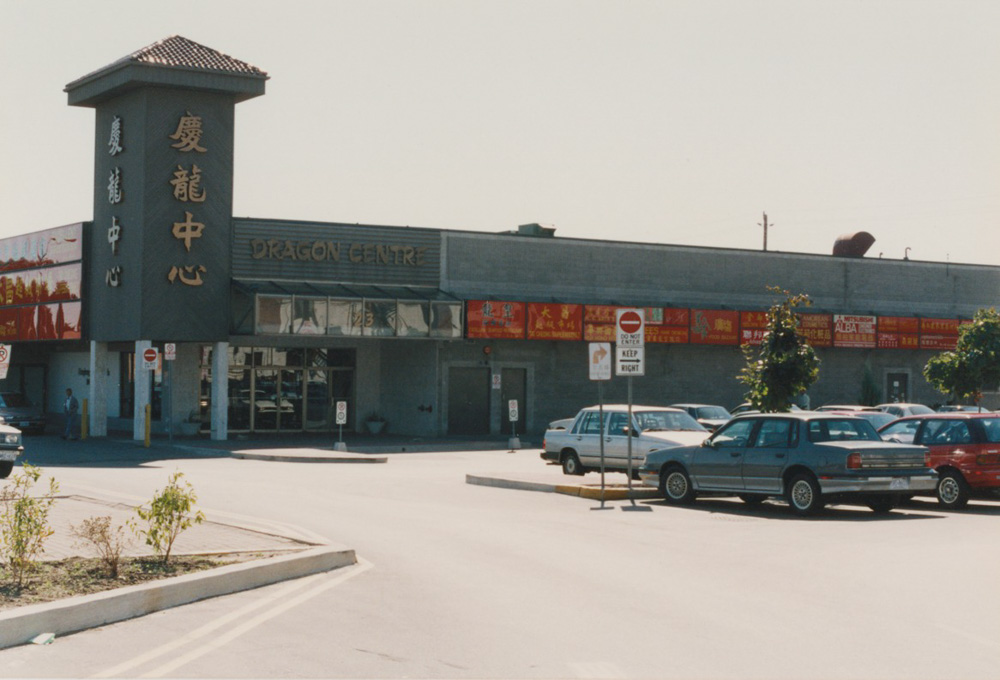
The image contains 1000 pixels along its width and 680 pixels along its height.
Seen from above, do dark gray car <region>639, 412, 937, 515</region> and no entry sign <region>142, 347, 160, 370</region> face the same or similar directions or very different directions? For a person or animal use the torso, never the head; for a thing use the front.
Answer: very different directions

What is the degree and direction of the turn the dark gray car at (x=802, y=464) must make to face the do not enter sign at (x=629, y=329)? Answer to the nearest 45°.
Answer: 0° — it already faces it

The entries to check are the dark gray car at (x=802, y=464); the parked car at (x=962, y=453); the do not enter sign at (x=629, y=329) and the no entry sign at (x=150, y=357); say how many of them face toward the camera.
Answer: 2

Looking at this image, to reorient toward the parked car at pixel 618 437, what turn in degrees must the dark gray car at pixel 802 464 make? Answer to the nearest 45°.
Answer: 0° — it already faces it

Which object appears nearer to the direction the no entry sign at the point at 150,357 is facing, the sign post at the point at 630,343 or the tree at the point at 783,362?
the sign post

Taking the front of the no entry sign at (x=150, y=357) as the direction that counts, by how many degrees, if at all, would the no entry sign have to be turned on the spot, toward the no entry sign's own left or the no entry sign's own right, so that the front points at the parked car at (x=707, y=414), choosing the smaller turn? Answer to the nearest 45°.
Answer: approximately 90° to the no entry sign's own left
